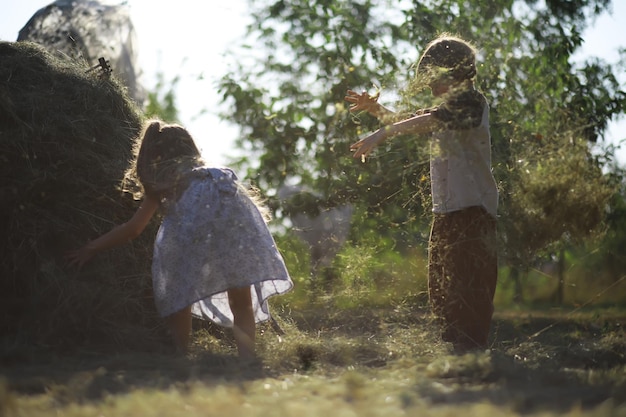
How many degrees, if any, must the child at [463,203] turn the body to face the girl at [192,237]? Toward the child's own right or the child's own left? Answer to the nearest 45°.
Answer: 0° — they already face them

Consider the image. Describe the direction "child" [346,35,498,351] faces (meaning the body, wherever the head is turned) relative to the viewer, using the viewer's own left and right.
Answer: facing to the left of the viewer

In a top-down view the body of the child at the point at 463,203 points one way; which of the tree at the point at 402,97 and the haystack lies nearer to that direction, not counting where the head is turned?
the haystack

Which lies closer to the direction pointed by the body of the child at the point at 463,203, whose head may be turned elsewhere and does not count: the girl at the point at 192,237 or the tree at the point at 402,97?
the girl

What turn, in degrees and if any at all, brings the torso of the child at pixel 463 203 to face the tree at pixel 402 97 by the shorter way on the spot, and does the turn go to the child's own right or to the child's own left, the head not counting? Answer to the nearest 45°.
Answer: approximately 90° to the child's own right

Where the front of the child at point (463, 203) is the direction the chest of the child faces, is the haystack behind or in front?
in front

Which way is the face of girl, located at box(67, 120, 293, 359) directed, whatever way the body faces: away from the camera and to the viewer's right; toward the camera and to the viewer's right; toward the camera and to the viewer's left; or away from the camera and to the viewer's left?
away from the camera and to the viewer's left
